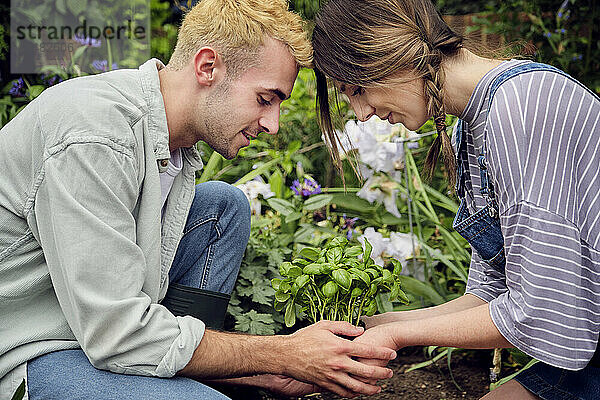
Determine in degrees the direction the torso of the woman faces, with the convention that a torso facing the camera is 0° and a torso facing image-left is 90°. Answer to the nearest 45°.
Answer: approximately 90°

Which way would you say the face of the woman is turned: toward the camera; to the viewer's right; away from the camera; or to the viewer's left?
to the viewer's left

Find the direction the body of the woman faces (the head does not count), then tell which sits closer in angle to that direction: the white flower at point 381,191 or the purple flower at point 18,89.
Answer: the purple flower

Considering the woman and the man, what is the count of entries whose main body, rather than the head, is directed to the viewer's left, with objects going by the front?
1

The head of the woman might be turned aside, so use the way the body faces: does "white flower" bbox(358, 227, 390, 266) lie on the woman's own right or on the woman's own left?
on the woman's own right

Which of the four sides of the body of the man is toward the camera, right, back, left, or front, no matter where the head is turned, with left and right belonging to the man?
right

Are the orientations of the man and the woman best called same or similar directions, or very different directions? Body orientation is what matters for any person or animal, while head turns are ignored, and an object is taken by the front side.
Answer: very different directions

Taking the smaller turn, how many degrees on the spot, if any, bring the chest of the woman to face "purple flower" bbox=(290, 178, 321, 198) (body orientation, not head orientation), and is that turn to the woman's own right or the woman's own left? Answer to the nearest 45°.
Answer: approximately 45° to the woman's own right

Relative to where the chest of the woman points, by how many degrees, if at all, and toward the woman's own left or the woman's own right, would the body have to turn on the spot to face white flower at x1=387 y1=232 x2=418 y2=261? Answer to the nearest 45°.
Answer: approximately 90° to the woman's own right
